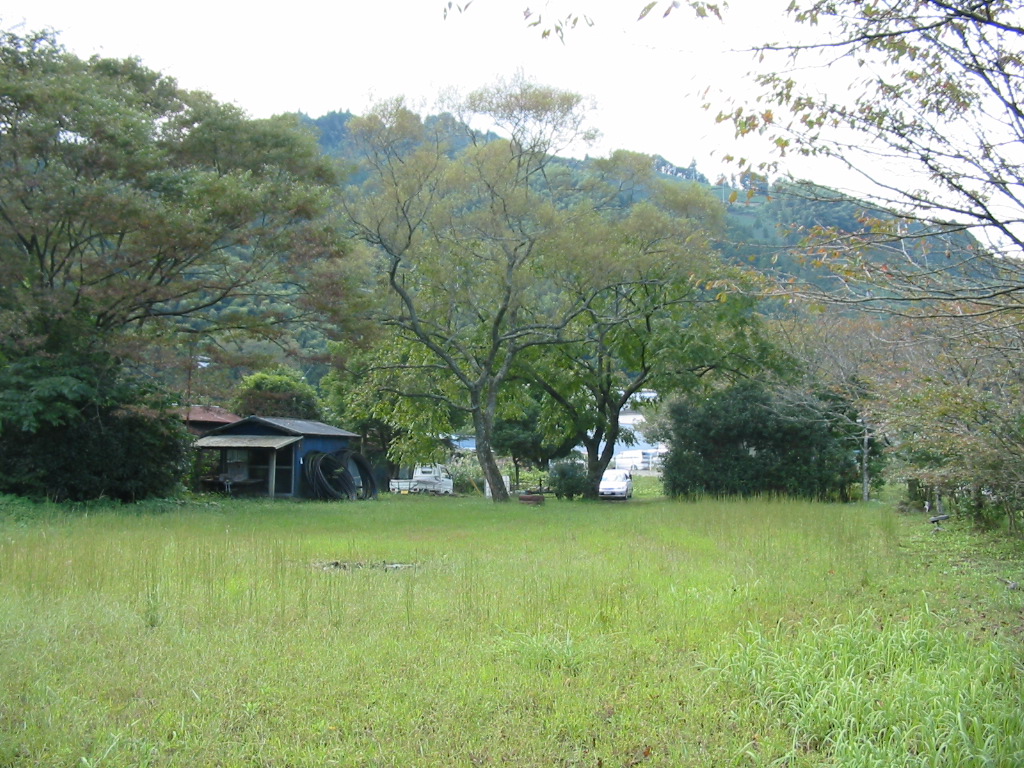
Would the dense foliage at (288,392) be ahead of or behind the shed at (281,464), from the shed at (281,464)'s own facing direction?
behind

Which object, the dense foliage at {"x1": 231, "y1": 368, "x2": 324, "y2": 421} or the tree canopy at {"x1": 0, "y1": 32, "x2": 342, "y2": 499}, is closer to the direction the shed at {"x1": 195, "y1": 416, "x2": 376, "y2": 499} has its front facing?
the tree canopy

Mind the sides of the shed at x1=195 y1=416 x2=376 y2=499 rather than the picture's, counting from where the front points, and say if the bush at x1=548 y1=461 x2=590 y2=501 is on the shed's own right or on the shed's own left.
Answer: on the shed's own left

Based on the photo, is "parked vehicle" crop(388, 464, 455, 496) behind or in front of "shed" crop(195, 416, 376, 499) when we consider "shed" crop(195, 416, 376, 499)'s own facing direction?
behind

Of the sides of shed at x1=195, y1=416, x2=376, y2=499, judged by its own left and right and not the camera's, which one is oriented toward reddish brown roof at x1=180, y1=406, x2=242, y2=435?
right

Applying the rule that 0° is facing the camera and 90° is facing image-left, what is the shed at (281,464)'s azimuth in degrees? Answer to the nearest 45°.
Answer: approximately 45°

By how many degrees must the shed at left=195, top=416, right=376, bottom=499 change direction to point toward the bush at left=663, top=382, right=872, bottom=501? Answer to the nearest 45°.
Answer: approximately 90° to its left

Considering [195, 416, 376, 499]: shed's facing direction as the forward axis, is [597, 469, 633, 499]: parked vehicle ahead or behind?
behind
